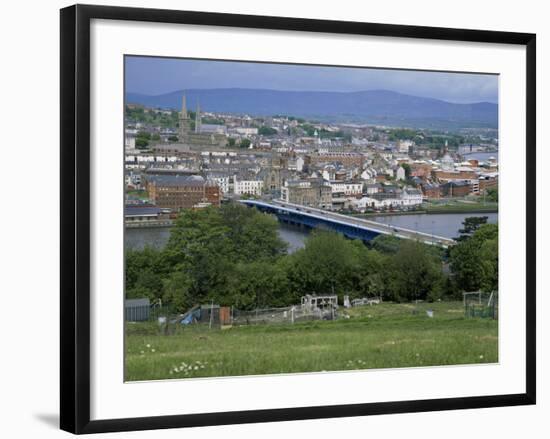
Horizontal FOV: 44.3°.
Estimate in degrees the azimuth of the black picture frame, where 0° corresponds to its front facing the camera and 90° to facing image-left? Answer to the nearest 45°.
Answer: approximately 315°
